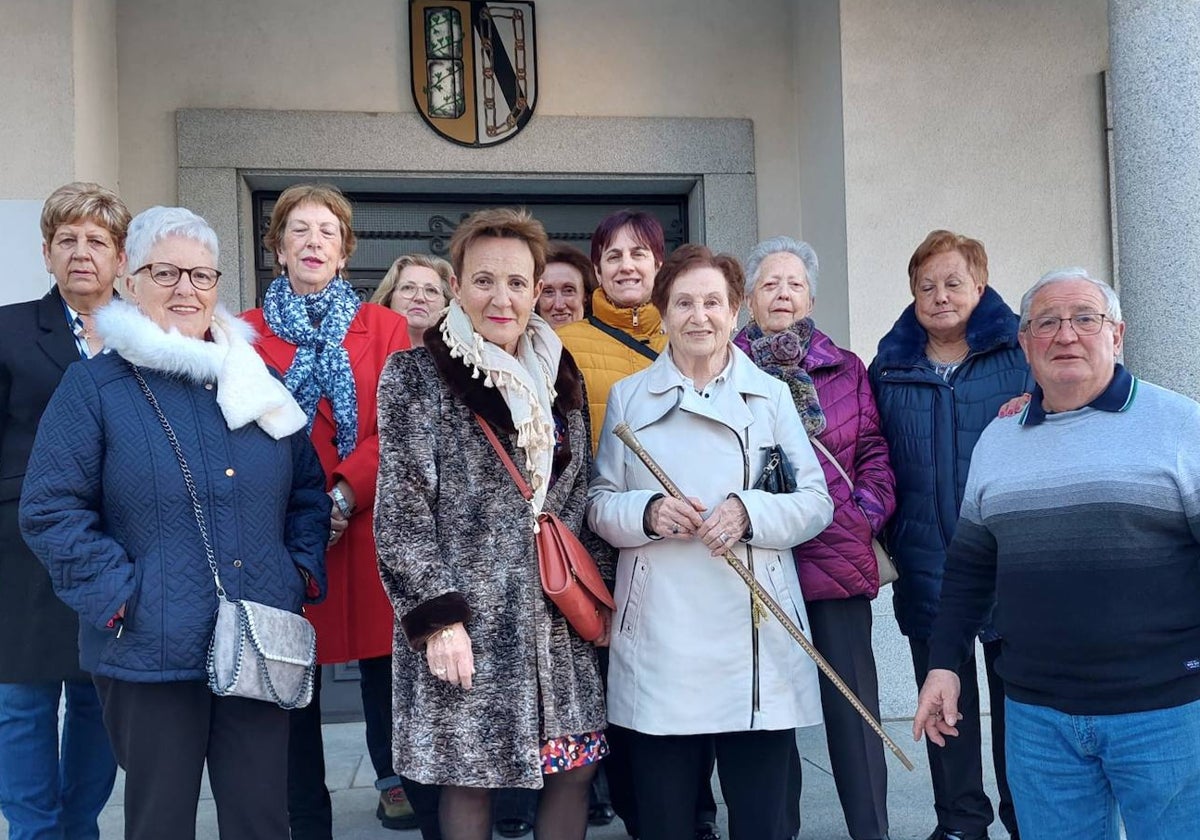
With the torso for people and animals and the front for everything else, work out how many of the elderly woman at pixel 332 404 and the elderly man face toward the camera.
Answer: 2

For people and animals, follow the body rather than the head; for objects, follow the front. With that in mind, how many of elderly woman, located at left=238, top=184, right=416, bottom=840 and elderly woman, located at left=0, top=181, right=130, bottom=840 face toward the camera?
2

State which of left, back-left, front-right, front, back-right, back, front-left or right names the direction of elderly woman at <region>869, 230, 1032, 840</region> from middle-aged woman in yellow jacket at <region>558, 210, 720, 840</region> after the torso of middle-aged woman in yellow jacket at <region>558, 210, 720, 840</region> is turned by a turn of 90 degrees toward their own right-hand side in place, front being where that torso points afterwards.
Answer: back

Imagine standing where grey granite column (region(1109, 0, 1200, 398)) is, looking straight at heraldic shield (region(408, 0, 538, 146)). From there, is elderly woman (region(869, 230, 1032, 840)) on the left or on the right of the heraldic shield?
left

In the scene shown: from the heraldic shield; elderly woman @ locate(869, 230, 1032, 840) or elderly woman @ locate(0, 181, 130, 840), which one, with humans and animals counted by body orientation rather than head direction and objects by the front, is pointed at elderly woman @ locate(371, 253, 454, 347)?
the heraldic shield

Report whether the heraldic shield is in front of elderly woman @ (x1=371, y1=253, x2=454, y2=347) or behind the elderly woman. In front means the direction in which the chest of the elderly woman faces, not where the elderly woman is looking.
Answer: behind

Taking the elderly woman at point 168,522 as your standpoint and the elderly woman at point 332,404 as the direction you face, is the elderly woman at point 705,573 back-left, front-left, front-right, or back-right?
front-right

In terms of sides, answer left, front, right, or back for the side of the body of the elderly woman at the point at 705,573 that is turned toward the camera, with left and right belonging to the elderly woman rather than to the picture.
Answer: front

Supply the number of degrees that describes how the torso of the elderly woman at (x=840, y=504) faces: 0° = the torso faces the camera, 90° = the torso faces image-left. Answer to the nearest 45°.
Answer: approximately 45°

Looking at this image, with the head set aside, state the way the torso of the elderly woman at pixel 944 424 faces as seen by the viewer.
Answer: toward the camera

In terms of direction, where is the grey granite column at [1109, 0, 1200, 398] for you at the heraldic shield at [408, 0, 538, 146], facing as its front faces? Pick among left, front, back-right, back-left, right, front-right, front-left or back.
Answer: front-left

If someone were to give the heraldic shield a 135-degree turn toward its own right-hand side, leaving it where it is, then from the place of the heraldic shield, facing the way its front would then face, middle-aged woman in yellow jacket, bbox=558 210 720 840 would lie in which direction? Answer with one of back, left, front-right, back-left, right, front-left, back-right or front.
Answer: back-left

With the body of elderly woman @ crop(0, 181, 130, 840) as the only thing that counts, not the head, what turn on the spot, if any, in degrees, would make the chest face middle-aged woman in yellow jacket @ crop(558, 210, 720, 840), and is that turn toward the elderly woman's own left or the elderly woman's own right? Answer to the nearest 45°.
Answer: approximately 90° to the elderly woman's own left
